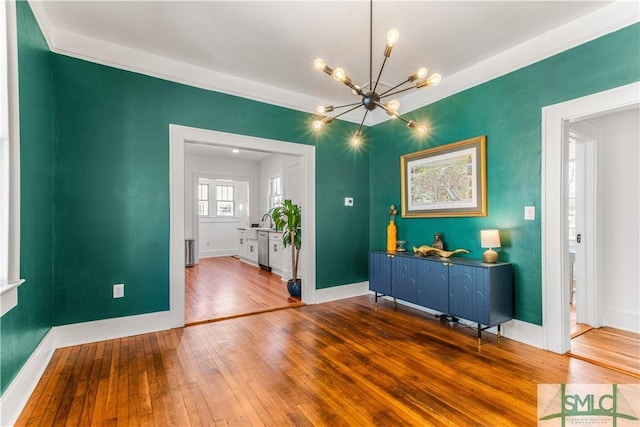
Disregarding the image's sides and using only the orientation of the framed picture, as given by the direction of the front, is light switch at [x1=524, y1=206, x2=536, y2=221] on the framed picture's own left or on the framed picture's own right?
on the framed picture's own left

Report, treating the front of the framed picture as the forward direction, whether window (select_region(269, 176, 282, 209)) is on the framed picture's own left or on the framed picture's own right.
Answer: on the framed picture's own right

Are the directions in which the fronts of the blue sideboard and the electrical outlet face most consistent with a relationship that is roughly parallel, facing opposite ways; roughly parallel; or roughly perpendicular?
roughly perpendicular

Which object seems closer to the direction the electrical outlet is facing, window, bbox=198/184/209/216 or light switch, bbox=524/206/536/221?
the light switch

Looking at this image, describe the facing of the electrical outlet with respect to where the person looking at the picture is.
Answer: facing the viewer

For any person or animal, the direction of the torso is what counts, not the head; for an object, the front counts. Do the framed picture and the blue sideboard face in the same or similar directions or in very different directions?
same or similar directions

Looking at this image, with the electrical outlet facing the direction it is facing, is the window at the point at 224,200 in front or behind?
behind

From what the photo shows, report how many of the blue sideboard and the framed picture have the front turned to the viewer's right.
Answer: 0

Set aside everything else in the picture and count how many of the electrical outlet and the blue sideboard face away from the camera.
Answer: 0

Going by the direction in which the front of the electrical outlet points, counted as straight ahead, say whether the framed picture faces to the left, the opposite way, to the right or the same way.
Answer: to the right

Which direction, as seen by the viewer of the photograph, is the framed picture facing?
facing the viewer and to the left of the viewer

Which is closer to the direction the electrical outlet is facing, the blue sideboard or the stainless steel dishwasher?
the blue sideboard

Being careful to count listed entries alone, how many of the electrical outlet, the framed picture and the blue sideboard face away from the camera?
0

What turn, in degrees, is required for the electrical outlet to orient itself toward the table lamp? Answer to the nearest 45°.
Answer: approximately 45° to its left
